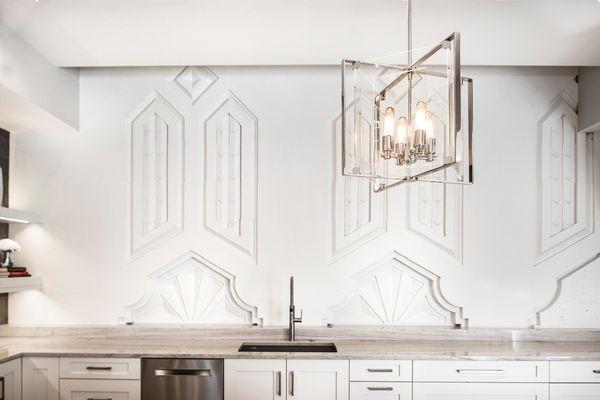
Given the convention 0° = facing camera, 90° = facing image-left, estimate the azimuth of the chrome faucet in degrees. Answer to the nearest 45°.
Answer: approximately 0°

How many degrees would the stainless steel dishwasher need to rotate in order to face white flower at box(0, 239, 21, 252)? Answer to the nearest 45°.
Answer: approximately 135° to its right

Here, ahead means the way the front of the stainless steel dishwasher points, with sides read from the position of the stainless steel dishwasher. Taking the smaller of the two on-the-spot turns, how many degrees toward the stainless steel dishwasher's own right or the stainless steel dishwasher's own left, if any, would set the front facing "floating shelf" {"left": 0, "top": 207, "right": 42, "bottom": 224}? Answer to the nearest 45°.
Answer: approximately 135° to the stainless steel dishwasher's own right

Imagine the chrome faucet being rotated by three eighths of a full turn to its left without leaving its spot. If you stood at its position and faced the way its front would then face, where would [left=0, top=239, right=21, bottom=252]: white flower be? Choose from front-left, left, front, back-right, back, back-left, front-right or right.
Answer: back-left

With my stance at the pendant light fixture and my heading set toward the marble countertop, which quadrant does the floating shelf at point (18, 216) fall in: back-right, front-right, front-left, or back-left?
front-left

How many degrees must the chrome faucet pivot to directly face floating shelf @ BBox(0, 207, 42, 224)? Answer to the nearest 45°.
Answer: approximately 90° to its right

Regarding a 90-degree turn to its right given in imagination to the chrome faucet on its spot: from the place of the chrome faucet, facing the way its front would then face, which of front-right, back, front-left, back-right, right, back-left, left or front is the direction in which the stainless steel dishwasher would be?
front-left

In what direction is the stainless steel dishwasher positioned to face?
toward the camera

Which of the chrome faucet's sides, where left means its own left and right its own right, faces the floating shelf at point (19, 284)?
right
